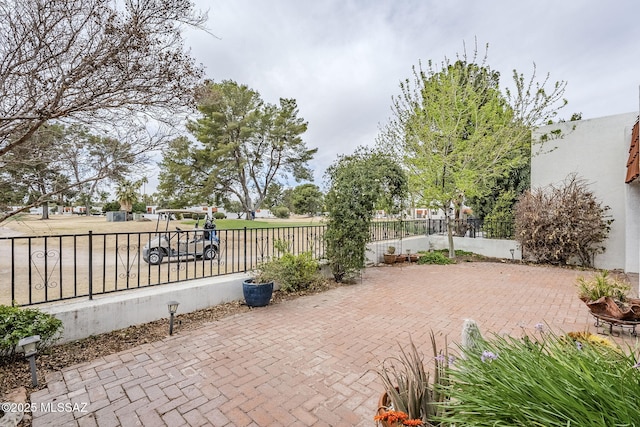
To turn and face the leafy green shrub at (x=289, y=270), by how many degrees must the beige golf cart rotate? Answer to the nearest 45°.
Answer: approximately 90° to its left

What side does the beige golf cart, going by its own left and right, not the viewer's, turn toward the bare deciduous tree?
left

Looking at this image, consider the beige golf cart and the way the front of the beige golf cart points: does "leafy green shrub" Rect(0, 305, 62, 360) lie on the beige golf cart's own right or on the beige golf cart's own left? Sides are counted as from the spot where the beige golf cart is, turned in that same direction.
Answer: on the beige golf cart's own left

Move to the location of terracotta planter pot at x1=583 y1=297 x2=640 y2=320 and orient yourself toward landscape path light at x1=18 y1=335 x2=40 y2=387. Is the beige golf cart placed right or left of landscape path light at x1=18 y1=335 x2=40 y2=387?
right

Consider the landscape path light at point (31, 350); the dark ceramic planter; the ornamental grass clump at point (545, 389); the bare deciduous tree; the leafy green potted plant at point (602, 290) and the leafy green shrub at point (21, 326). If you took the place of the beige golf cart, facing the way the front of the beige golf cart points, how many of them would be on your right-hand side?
0

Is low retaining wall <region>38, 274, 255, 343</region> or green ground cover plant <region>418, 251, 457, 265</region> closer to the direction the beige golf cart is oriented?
the low retaining wall

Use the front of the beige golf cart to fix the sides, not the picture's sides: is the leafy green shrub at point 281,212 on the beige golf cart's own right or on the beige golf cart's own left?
on the beige golf cart's own right

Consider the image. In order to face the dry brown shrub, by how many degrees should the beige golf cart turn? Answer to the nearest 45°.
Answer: approximately 135° to its left

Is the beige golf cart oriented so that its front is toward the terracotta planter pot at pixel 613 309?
no

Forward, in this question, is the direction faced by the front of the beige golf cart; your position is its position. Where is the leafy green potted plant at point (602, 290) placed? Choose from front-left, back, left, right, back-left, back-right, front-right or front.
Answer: back-left

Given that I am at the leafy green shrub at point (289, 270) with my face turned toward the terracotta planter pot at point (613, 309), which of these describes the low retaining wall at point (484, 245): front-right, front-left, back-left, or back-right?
front-left

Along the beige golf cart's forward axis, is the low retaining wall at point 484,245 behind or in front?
behind

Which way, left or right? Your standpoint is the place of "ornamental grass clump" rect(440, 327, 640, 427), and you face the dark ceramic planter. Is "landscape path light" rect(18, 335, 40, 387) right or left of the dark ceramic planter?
left

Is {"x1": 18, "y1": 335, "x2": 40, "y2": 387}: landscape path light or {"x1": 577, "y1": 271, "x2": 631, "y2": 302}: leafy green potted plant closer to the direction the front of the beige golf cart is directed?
the landscape path light

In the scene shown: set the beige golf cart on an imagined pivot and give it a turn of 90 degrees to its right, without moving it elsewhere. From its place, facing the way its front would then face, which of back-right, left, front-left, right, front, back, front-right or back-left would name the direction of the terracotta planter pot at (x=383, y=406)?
back

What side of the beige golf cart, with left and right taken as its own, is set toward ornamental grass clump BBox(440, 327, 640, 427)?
left

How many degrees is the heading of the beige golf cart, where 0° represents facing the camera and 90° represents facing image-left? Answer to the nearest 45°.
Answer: approximately 90°

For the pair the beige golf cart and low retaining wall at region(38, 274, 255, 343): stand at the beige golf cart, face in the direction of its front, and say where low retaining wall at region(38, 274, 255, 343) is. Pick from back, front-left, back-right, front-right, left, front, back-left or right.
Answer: left

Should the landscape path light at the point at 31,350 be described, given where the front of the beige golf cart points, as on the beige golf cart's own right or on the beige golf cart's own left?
on the beige golf cart's own left

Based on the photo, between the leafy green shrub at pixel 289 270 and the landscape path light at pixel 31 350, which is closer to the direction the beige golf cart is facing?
the landscape path light

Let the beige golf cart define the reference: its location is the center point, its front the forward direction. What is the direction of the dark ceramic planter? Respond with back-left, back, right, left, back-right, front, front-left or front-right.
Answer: left

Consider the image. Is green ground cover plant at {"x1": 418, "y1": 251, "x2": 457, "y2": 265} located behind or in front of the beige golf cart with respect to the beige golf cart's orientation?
behind

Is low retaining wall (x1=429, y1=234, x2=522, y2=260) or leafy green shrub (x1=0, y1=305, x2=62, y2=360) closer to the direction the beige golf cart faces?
the leafy green shrub
